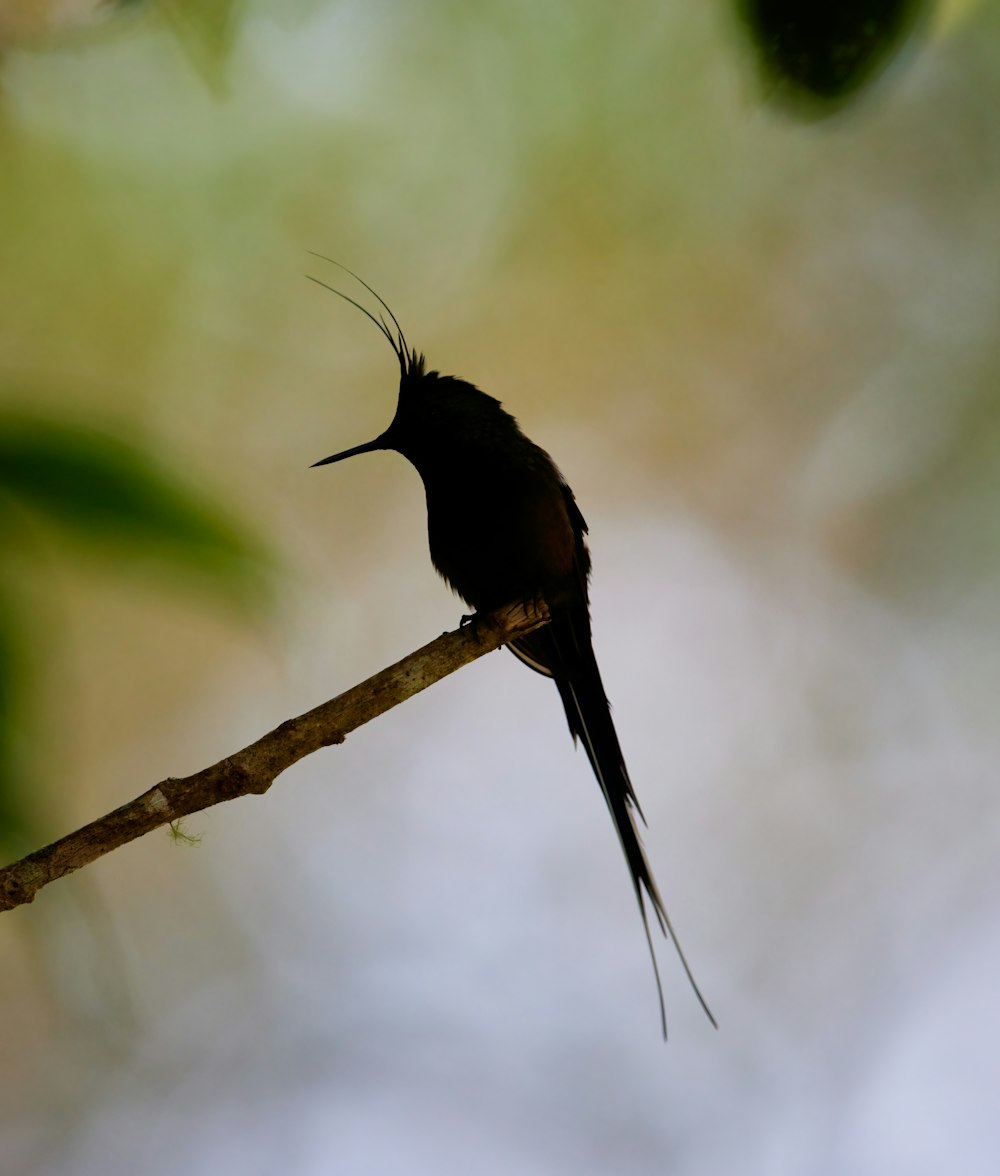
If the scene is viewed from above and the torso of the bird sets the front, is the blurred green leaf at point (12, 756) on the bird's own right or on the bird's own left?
on the bird's own left

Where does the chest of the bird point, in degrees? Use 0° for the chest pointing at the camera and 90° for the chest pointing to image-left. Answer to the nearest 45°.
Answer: approximately 90°
